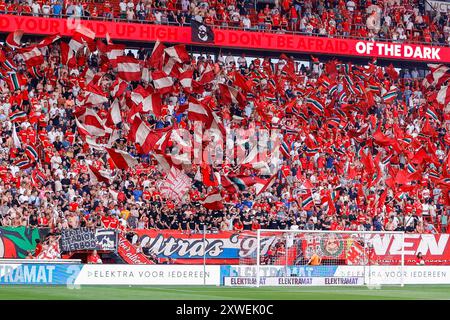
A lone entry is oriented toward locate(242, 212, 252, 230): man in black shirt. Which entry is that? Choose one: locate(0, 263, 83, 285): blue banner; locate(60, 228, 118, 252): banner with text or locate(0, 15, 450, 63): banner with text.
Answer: locate(0, 15, 450, 63): banner with text

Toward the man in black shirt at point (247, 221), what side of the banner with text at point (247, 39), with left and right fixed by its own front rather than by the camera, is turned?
front

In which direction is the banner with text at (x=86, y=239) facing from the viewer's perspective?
toward the camera

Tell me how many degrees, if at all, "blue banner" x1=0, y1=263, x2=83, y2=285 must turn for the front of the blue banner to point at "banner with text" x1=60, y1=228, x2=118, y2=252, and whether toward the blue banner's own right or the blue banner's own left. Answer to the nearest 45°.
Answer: approximately 135° to the blue banner's own left

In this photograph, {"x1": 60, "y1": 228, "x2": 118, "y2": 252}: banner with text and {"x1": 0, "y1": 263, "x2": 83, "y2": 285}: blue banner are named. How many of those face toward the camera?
2

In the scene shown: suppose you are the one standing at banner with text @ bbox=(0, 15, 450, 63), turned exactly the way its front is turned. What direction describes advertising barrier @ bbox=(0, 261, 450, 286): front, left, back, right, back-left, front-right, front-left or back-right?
front

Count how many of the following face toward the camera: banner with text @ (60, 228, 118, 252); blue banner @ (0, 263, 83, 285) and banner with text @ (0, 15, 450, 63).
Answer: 3

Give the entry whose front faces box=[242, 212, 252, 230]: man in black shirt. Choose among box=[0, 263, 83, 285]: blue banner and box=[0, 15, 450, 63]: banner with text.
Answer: the banner with text

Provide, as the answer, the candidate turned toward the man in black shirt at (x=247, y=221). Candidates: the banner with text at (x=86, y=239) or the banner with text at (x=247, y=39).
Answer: the banner with text at (x=247, y=39)

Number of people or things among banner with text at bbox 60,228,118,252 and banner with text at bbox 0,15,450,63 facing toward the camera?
2

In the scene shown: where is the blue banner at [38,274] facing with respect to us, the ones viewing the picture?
facing the viewer
